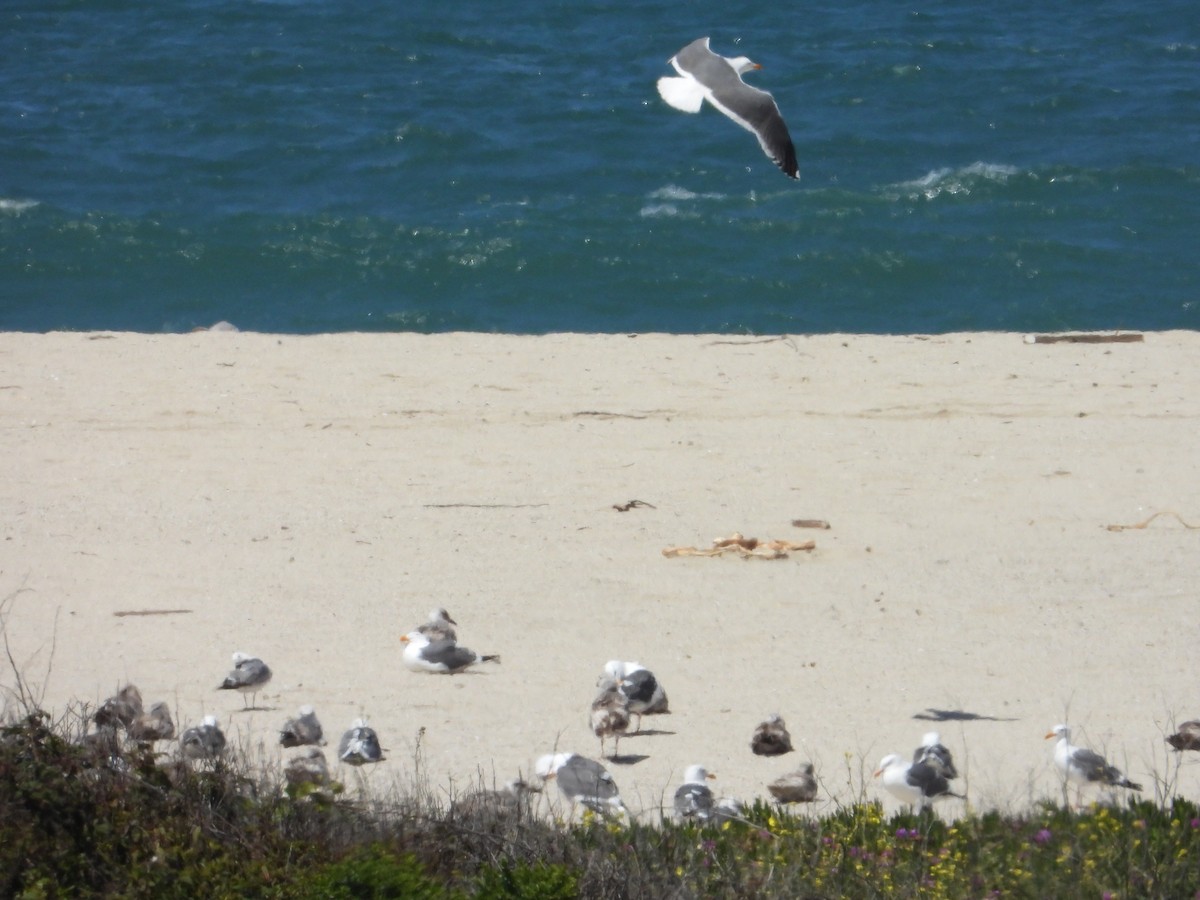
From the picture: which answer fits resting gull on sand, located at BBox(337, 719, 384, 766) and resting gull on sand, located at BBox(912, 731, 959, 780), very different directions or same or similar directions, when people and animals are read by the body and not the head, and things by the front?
same or similar directions

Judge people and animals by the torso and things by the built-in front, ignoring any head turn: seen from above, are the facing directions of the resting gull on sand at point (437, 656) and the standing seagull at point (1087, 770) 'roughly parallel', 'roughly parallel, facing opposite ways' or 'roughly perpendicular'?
roughly parallel

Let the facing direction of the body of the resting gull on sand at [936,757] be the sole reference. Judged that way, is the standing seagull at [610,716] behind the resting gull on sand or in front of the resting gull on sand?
in front

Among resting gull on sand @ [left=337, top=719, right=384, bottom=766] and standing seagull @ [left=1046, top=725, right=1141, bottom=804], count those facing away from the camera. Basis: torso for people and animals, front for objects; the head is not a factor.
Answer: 1

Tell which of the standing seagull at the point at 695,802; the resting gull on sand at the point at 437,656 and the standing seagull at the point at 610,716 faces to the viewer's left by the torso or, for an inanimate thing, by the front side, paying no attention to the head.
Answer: the resting gull on sand

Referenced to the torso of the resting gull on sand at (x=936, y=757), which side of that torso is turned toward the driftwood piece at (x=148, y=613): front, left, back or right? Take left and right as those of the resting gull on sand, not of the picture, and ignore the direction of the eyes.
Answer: front

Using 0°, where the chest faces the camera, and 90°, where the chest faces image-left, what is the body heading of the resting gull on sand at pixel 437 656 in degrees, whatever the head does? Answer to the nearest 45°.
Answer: approximately 90°
